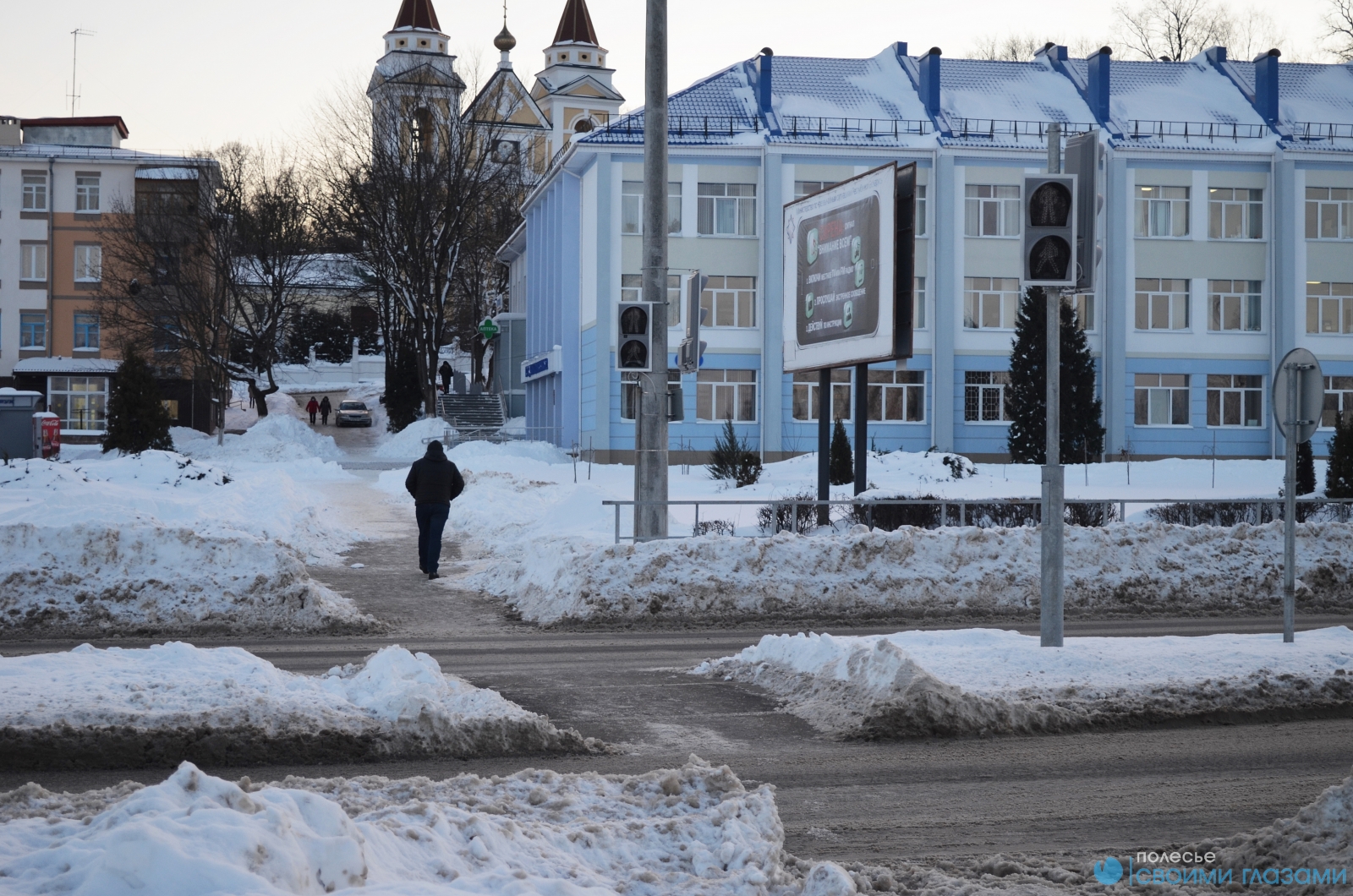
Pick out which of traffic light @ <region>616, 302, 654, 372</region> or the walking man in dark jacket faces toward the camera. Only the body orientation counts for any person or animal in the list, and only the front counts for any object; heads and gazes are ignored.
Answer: the traffic light

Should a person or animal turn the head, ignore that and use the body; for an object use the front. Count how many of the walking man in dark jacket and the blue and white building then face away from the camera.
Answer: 1

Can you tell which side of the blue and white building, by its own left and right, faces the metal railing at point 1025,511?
front

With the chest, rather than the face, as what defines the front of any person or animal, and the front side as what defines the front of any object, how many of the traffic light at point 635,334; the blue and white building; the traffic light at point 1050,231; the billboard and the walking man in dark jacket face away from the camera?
1

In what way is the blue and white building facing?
toward the camera

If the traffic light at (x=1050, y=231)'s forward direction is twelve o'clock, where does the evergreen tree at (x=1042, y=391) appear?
The evergreen tree is roughly at 6 o'clock from the traffic light.

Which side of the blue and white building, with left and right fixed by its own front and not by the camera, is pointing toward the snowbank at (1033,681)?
front

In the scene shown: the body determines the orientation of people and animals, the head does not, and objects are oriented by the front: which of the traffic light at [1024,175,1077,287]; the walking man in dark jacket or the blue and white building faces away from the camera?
the walking man in dark jacket

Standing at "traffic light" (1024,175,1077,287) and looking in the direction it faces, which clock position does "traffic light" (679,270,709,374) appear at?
"traffic light" (679,270,709,374) is roughly at 5 o'clock from "traffic light" (1024,175,1077,287).

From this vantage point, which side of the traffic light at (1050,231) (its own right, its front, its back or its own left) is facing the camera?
front

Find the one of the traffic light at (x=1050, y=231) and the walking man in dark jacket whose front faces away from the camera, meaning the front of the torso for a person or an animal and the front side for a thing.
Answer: the walking man in dark jacket

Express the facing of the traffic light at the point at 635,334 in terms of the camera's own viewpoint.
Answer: facing the viewer

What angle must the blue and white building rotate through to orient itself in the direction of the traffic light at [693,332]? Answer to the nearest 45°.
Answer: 0° — it already faces it

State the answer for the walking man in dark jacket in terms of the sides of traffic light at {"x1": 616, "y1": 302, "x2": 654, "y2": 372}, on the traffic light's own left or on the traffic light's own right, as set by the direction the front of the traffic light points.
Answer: on the traffic light's own right

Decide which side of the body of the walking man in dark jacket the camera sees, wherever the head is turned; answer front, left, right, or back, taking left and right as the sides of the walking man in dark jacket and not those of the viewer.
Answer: back

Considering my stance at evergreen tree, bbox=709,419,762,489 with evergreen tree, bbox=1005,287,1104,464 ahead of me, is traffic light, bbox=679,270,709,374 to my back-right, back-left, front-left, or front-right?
back-right
